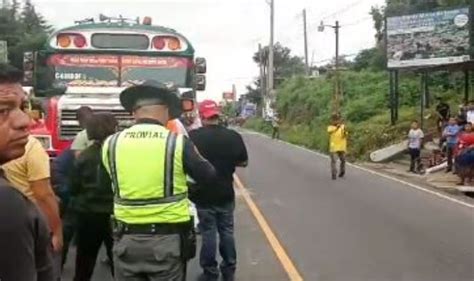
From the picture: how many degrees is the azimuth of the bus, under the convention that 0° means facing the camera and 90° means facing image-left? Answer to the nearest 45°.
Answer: approximately 0°

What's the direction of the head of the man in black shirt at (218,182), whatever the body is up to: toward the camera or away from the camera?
away from the camera

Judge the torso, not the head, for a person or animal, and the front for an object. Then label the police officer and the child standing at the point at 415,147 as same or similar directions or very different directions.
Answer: very different directions

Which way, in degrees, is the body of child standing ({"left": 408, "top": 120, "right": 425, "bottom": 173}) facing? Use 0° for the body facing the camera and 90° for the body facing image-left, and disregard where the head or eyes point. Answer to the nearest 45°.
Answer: approximately 0°

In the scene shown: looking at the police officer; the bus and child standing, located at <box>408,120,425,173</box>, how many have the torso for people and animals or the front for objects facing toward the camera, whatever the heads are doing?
2

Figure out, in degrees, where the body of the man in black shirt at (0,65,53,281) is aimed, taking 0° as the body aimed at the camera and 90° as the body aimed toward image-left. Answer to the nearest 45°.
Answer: approximately 315°

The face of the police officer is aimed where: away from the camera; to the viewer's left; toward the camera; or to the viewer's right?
away from the camera

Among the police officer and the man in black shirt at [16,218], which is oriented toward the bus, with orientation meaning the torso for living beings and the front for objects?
the police officer

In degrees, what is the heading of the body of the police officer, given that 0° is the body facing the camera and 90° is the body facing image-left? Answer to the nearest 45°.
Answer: approximately 180°
